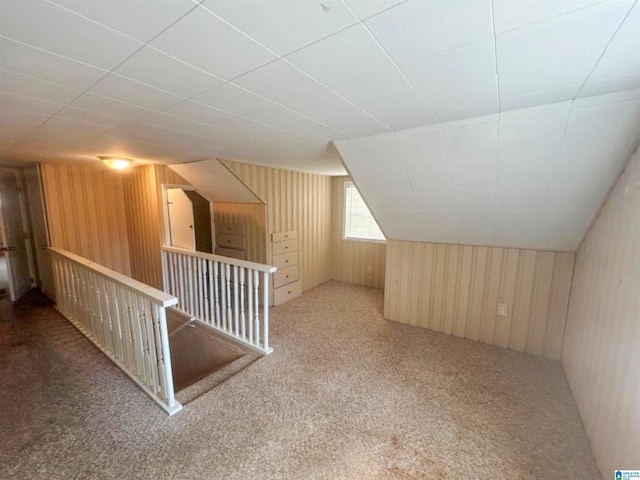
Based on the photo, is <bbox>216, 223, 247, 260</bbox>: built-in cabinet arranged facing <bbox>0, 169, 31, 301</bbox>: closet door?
no

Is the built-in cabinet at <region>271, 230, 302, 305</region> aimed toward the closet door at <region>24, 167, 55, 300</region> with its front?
no

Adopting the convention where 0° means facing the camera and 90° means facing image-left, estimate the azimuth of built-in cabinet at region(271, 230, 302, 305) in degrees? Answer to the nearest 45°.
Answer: approximately 315°

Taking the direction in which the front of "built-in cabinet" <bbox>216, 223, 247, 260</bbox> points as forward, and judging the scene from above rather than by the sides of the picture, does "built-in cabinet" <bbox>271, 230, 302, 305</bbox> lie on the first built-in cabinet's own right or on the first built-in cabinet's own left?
on the first built-in cabinet's own left

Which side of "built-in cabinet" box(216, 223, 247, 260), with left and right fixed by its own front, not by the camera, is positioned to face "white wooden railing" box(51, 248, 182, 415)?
front

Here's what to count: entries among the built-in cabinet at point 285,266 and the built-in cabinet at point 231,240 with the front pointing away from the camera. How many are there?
0

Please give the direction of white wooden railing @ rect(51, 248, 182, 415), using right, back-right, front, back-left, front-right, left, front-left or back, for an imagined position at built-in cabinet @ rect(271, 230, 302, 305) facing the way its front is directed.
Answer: right

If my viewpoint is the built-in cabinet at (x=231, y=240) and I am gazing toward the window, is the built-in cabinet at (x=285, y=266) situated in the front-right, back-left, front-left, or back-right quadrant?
front-right

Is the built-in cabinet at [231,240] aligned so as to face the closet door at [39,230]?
no

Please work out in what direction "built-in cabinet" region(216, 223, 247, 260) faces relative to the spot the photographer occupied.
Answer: facing the viewer and to the left of the viewer

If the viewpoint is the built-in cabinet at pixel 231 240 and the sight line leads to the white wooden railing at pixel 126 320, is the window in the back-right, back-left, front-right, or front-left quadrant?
back-left
